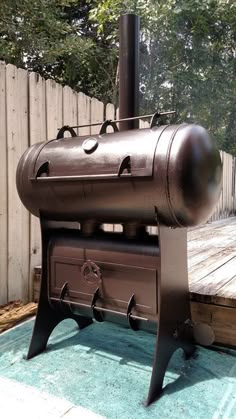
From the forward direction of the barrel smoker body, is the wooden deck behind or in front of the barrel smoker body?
behind

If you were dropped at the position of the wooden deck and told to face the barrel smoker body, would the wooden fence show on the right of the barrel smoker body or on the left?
right

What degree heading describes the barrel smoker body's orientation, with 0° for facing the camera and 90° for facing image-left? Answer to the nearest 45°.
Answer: approximately 45°

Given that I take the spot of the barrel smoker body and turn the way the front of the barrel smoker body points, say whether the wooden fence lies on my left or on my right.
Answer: on my right

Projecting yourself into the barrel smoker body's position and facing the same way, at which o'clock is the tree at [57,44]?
The tree is roughly at 4 o'clock from the barrel smoker body.
